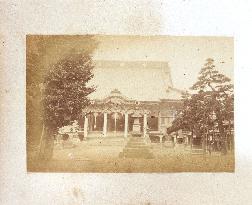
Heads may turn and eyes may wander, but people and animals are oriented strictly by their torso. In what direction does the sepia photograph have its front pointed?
toward the camera
